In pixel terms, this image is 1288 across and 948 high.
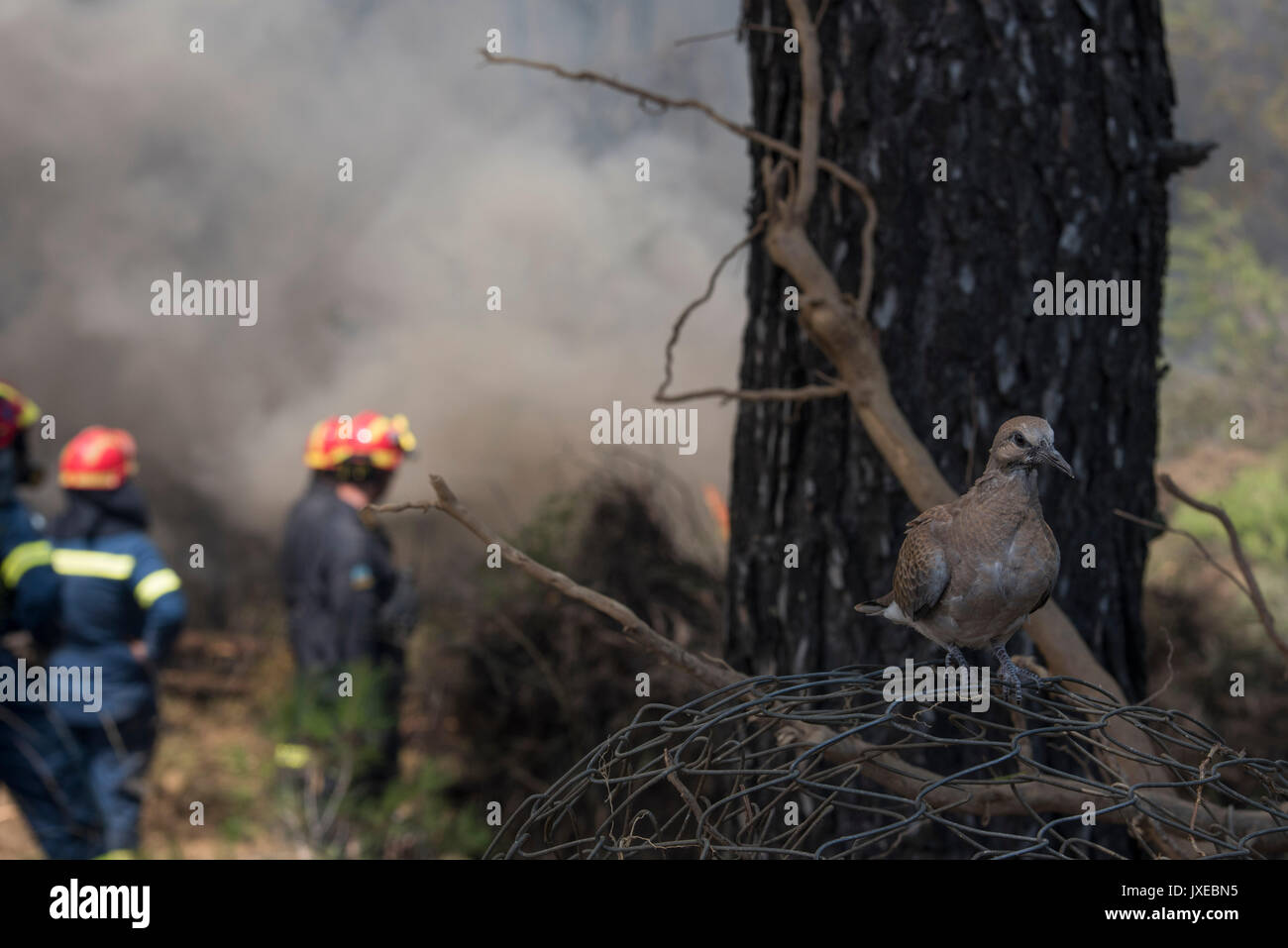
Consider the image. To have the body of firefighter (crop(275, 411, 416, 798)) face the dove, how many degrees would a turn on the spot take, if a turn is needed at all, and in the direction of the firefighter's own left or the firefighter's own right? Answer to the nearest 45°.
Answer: approximately 90° to the firefighter's own right

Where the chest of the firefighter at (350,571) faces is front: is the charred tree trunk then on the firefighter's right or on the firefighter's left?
on the firefighter's right

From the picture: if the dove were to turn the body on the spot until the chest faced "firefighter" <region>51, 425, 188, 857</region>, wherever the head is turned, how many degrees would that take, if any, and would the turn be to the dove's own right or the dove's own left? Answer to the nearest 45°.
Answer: approximately 180°

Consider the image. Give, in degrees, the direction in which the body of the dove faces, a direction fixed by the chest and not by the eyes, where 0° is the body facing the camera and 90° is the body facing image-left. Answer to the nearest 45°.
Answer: approximately 315°

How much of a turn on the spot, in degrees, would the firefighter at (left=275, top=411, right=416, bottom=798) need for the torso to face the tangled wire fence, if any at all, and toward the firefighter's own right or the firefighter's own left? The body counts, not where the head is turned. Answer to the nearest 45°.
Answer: approximately 90° to the firefighter's own right

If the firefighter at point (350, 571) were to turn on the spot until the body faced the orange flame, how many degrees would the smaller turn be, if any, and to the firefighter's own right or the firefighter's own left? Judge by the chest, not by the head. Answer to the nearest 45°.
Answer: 0° — they already face it

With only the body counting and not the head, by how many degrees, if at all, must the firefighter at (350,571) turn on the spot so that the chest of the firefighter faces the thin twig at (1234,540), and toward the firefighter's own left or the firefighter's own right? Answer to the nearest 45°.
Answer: approximately 90° to the firefighter's own right

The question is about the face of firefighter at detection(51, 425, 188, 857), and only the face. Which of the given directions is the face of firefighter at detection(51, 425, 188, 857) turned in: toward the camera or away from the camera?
away from the camera
